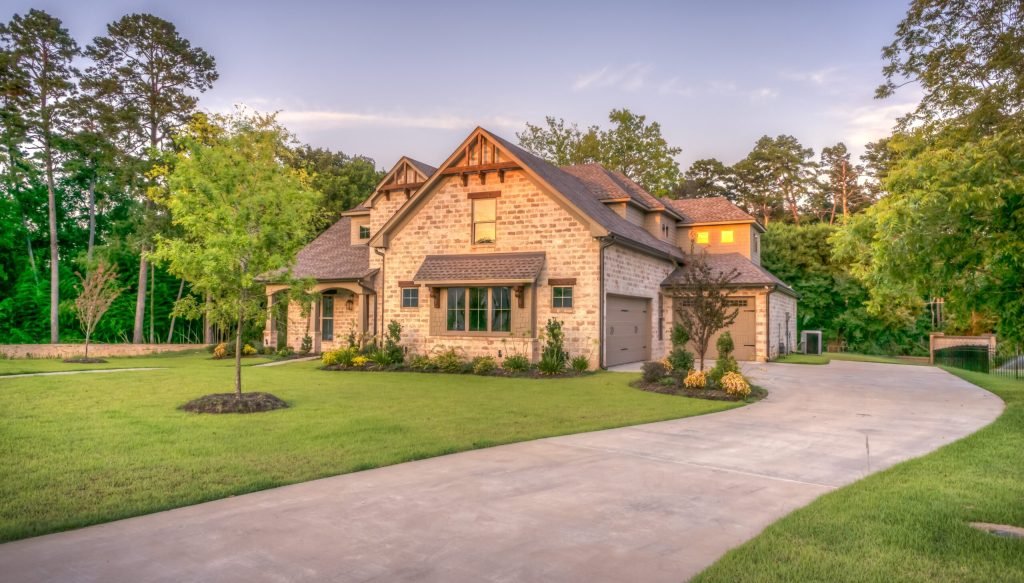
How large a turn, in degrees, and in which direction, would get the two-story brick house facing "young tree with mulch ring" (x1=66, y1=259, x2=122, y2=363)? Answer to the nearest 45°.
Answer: approximately 45° to its right

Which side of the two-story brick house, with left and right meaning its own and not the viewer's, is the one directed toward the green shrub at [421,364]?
front

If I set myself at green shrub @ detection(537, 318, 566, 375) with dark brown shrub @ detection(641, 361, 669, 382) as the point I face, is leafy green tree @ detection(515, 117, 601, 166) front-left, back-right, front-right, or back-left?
back-left

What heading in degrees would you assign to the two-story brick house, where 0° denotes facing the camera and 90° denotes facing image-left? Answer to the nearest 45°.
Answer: approximately 45°

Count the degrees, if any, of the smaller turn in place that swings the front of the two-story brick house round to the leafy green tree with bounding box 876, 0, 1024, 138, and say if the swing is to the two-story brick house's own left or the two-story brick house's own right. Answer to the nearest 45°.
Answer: approximately 90° to the two-story brick house's own left

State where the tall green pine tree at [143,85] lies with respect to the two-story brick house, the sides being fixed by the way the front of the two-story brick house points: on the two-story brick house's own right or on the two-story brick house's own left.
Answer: on the two-story brick house's own right

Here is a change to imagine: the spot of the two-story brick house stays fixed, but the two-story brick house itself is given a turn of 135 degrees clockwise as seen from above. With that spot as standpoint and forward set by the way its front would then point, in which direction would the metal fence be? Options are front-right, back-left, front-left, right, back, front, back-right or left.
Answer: right

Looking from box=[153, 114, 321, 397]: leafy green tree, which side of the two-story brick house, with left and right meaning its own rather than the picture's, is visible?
front

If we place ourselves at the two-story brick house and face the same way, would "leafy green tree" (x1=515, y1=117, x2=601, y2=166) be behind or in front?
behind

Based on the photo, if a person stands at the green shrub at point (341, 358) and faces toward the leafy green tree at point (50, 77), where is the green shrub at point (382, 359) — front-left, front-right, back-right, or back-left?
back-right

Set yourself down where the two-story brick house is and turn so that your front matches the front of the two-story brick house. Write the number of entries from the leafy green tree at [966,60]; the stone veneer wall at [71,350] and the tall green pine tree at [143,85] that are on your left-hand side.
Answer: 1

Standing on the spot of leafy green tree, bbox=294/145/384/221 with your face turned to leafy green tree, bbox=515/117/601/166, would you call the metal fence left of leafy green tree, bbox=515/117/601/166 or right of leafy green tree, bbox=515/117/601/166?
right

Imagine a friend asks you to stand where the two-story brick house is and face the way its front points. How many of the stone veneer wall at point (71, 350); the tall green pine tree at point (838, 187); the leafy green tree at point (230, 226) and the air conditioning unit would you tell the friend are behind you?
2

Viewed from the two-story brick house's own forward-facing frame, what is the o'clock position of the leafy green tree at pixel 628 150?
The leafy green tree is roughly at 5 o'clock from the two-story brick house.
